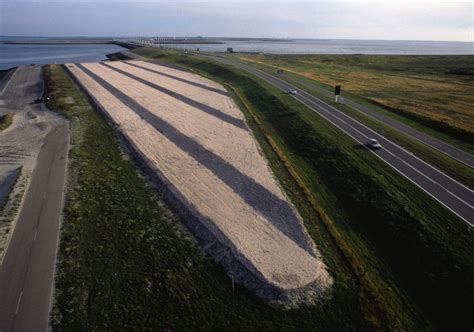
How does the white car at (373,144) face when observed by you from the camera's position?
facing the viewer and to the right of the viewer
